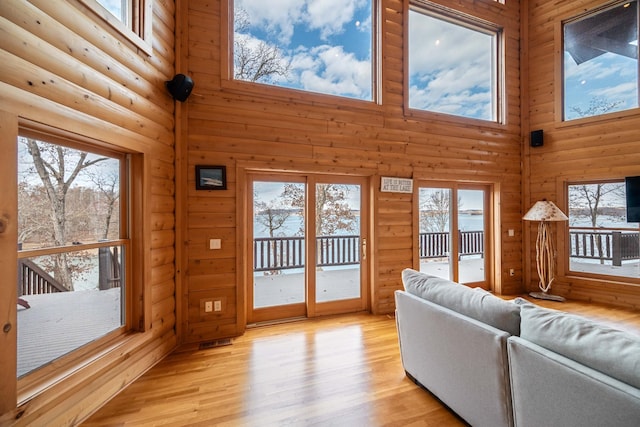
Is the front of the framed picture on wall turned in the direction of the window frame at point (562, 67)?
no

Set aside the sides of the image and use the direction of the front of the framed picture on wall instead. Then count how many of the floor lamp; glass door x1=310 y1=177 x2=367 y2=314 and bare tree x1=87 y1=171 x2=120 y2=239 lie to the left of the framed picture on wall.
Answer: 2

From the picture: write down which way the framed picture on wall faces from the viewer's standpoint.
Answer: facing the viewer

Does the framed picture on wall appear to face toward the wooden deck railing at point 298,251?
no

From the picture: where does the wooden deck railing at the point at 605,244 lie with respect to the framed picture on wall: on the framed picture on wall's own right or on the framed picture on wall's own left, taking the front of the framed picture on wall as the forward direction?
on the framed picture on wall's own left

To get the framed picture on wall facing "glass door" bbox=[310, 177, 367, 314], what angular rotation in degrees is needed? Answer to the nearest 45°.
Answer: approximately 90° to its left

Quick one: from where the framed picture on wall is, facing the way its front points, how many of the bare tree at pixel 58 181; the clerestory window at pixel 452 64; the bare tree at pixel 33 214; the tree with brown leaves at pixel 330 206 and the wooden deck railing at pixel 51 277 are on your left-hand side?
2

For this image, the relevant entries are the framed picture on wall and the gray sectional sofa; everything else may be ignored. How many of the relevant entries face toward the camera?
1

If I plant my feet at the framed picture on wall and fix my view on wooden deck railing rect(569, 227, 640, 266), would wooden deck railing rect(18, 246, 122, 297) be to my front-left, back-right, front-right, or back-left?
back-right
